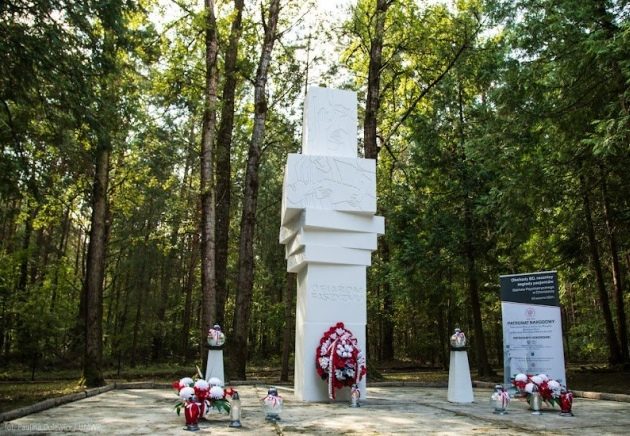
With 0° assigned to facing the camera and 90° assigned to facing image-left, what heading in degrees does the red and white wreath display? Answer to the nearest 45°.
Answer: approximately 0°

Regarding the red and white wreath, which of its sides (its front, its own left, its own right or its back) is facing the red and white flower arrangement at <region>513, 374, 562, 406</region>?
left

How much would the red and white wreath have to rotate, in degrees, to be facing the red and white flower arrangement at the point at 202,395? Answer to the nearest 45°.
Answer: approximately 45° to its right

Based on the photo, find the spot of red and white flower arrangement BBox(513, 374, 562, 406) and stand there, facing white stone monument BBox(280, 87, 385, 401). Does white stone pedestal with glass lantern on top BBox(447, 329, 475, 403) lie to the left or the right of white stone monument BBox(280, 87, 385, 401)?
right

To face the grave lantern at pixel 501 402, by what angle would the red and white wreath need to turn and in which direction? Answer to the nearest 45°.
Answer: approximately 45° to its left

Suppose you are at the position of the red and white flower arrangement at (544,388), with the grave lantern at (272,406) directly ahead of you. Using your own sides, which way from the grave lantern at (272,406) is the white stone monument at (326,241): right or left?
right

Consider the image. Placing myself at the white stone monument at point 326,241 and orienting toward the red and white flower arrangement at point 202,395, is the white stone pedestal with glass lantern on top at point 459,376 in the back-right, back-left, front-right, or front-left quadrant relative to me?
back-left

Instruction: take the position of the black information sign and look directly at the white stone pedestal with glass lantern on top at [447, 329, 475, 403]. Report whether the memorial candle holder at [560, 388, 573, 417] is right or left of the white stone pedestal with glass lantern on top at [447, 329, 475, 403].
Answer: left

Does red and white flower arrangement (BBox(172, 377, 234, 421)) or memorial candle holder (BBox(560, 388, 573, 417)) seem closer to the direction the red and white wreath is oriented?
the red and white flower arrangement

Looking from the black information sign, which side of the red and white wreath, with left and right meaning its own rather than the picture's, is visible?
left
